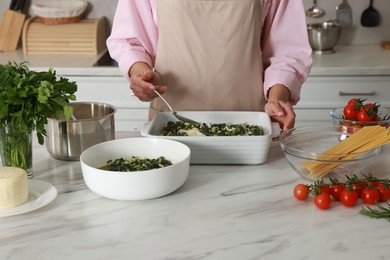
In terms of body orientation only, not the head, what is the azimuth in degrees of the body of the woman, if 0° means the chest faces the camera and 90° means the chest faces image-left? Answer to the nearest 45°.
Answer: approximately 0°

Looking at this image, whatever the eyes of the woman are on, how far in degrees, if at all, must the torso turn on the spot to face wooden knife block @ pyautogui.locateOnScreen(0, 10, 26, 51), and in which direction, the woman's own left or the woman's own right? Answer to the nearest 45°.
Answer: approximately 135° to the woman's own right

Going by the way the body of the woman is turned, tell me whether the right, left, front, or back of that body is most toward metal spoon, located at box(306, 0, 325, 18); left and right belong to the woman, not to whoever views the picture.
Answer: back

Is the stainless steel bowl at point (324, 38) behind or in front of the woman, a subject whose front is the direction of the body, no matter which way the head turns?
behind

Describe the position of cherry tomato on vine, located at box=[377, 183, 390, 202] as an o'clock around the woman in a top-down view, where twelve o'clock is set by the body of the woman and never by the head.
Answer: The cherry tomato on vine is roughly at 11 o'clock from the woman.

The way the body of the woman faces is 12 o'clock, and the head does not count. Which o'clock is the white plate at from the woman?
The white plate is roughly at 1 o'clock from the woman.

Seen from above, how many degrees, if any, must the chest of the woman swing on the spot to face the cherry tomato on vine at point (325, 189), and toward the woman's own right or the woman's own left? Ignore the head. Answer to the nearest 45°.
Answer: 0° — they already face it

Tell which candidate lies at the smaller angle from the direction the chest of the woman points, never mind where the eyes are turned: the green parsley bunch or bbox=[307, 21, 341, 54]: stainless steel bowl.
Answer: the green parsley bunch
